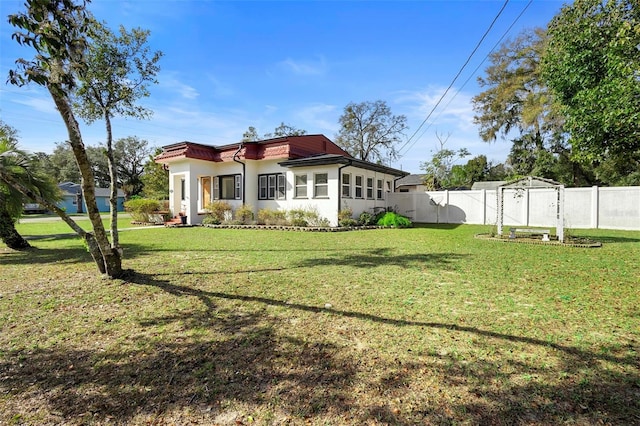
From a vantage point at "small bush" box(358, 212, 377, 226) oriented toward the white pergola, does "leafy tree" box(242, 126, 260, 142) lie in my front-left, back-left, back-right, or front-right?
back-left

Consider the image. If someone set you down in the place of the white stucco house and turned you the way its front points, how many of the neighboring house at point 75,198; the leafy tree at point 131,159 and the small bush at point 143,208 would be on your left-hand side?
0

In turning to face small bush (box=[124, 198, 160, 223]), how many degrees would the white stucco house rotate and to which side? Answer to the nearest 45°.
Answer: approximately 45° to its right

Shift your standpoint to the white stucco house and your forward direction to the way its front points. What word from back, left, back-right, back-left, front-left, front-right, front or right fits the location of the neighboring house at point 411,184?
back

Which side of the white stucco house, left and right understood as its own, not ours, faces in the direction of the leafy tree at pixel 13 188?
front

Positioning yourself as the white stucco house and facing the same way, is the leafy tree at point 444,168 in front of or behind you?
behind

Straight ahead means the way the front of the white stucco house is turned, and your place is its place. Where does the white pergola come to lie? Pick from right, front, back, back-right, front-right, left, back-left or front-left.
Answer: left

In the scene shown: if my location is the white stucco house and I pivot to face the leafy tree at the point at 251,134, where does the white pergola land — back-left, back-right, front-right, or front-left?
back-right

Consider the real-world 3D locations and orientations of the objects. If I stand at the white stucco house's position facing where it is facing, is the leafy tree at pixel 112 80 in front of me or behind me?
in front

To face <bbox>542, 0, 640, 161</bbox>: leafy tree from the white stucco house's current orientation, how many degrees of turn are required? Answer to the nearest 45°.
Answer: approximately 90° to its left

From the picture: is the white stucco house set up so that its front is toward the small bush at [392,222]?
no

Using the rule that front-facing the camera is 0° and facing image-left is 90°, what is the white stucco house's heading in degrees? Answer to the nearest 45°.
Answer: approximately 45°

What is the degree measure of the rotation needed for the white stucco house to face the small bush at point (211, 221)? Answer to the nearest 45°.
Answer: approximately 45° to its right

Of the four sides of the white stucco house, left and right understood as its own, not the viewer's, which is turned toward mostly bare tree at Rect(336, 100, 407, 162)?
back

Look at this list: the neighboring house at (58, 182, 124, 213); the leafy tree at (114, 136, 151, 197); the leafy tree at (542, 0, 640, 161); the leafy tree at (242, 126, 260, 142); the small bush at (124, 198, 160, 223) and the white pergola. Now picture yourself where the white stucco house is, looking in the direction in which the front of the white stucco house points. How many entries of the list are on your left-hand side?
2

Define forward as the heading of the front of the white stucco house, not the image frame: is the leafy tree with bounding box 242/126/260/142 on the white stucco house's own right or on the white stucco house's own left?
on the white stucco house's own right
